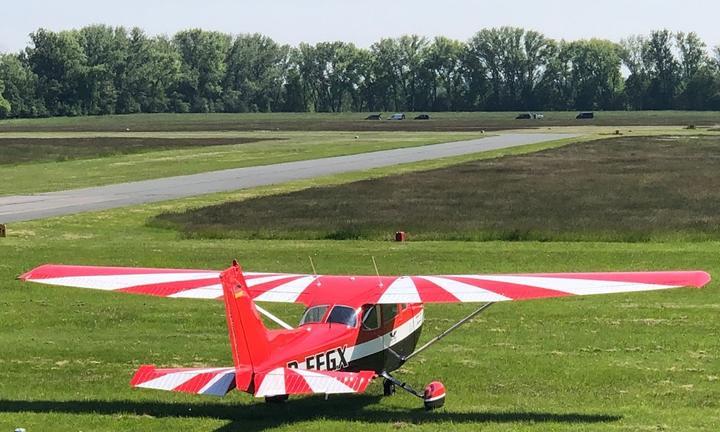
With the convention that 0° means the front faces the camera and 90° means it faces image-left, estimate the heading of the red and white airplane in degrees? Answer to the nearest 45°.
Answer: approximately 225°
